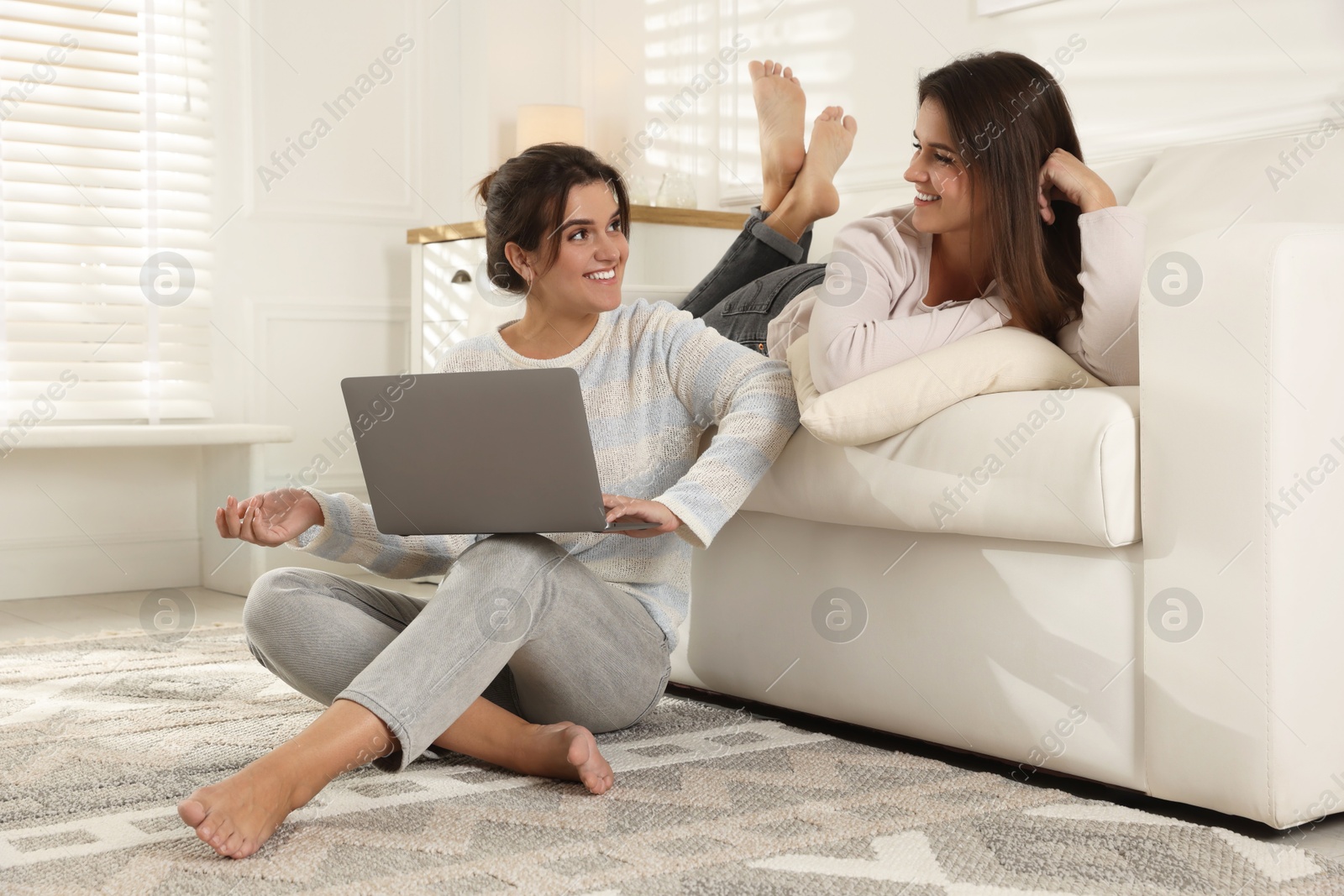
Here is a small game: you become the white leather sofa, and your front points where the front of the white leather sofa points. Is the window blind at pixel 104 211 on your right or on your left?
on your right

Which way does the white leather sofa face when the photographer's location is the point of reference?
facing the viewer and to the left of the viewer

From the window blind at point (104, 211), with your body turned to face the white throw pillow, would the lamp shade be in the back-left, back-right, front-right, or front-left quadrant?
front-left

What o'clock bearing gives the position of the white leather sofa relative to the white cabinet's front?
The white leather sofa is roughly at 10 o'clock from the white cabinet.

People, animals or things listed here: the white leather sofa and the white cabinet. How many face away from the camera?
0

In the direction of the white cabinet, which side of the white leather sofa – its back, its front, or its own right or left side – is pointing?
right

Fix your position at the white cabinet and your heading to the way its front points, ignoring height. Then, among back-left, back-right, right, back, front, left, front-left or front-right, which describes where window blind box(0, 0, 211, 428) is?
front-right

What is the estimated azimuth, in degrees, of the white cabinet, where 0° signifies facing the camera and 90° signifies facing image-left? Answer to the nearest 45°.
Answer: approximately 45°

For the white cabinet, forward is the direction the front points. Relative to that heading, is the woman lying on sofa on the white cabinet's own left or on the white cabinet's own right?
on the white cabinet's own left

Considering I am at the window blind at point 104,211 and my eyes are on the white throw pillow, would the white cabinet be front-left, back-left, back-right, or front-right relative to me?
front-left
